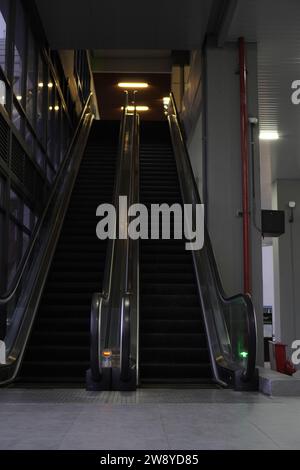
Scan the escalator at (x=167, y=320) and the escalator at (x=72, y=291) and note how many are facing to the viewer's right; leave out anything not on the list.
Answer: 0

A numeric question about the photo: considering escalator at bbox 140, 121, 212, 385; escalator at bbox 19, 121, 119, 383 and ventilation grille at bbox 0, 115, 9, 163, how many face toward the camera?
2

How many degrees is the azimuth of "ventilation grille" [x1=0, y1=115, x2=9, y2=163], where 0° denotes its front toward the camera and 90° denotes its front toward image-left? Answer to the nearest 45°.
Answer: approximately 270°

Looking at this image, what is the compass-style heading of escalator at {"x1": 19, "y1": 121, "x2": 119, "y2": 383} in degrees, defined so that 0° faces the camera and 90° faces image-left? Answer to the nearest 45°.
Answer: approximately 0°

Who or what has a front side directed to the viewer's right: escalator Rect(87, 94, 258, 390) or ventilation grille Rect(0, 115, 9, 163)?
the ventilation grille

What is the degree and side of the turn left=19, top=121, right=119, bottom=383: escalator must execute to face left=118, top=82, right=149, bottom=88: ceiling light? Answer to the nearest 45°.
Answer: approximately 180°

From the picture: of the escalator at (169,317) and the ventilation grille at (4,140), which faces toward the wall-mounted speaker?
the ventilation grille

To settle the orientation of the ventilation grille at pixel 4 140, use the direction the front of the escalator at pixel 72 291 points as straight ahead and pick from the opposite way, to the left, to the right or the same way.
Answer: to the left

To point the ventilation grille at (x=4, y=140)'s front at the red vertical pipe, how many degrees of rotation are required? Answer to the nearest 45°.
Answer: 0° — it already faces it

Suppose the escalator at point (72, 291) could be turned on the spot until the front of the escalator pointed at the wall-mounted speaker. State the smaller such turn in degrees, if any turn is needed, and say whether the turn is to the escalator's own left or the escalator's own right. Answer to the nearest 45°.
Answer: approximately 90° to the escalator's own left
